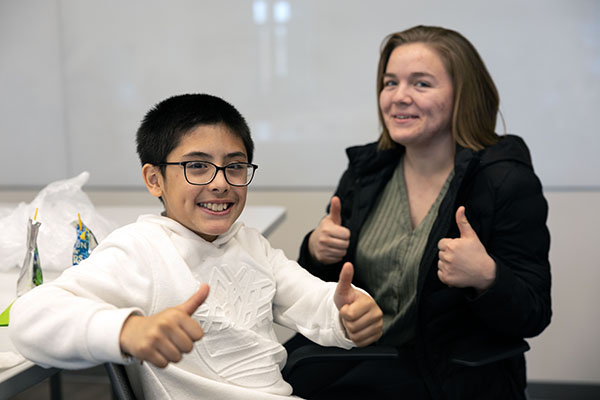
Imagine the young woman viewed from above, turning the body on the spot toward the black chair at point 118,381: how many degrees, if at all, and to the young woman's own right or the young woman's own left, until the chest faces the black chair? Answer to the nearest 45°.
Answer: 0° — they already face it

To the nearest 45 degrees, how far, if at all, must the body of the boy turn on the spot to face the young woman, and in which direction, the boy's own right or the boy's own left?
approximately 90° to the boy's own left

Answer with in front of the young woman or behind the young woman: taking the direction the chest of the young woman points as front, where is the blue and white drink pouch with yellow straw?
in front

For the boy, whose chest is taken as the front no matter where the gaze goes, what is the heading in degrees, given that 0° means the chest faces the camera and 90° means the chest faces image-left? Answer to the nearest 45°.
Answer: approximately 315°
